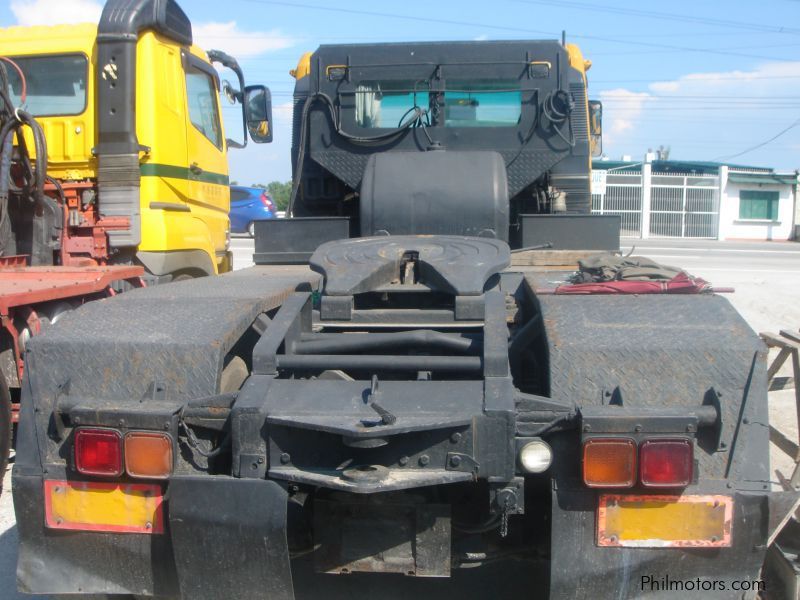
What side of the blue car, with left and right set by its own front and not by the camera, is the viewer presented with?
left

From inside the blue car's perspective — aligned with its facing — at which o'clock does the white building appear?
The white building is roughly at 5 o'clock from the blue car.

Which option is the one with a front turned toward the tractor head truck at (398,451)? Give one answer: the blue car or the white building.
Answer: the white building

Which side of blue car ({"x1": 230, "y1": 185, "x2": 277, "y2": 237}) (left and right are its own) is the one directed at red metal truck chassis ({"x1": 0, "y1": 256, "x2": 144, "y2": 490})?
left

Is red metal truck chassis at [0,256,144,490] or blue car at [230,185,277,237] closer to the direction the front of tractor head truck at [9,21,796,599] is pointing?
the blue car

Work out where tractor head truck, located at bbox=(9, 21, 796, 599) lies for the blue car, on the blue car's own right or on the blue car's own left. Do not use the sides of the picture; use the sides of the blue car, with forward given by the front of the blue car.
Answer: on the blue car's own left

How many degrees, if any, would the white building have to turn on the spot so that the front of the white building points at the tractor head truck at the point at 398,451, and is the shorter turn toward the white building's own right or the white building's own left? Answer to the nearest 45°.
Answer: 0° — it already faces it

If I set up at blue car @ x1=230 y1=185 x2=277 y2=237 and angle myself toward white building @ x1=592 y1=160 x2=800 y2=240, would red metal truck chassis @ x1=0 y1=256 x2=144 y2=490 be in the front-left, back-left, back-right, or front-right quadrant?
back-right

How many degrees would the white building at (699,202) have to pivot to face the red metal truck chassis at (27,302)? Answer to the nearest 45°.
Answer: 0° — it already faces it

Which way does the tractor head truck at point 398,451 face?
away from the camera

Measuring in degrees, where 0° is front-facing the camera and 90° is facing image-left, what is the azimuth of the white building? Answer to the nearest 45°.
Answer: approximately 0°

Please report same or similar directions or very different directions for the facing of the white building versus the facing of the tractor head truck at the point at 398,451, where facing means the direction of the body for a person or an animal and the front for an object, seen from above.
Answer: very different directions
